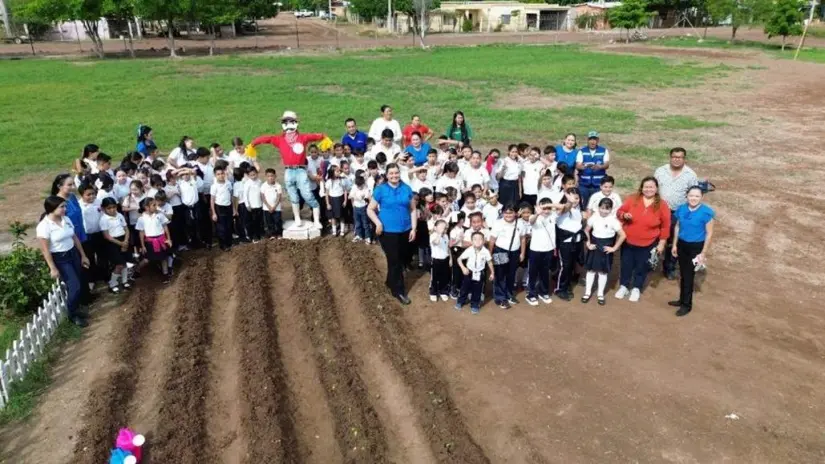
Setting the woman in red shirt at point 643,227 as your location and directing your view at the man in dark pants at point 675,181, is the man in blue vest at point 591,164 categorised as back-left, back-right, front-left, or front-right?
front-left

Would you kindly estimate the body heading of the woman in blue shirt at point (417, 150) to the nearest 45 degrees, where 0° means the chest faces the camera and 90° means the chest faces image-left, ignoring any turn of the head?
approximately 0°

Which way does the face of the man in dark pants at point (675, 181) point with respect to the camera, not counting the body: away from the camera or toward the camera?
toward the camera

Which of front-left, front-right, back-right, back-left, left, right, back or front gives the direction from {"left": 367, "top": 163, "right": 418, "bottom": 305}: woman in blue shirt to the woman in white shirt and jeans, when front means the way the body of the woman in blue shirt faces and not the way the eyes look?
right

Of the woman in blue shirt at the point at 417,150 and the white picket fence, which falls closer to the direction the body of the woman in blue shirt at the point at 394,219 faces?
the white picket fence

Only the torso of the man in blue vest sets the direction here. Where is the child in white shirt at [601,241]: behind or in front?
in front

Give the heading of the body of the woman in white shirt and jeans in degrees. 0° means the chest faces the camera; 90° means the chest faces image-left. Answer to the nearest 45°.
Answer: approximately 315°

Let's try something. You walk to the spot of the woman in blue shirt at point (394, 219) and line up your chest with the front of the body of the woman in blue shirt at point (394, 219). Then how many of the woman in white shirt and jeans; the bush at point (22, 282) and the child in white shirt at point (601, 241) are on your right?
2

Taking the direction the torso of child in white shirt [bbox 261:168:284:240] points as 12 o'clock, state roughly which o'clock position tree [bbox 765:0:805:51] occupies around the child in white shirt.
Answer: The tree is roughly at 8 o'clock from the child in white shirt.

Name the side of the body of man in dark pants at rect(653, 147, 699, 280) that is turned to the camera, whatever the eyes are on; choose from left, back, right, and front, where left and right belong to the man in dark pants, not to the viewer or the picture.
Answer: front

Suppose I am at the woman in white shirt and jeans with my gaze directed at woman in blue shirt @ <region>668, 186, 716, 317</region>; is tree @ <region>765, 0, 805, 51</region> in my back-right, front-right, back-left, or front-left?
front-left

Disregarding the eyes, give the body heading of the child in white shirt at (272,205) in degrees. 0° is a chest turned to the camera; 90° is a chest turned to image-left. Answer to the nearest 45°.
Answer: approximately 0°

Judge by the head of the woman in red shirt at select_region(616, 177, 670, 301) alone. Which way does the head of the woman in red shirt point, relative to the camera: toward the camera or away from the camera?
toward the camera

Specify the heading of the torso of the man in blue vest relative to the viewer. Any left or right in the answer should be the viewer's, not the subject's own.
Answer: facing the viewer

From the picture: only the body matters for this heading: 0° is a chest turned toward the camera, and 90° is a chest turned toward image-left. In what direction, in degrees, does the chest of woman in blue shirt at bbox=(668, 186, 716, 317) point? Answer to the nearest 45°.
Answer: approximately 45°

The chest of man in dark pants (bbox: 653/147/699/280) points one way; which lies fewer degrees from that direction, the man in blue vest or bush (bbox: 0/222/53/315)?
the bush
